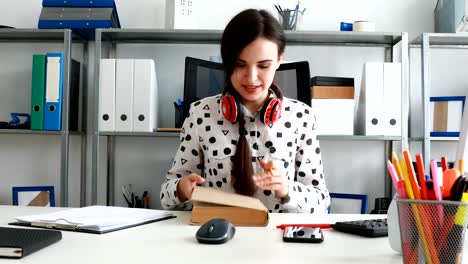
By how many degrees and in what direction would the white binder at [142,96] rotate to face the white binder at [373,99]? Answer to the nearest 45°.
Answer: approximately 90° to its left

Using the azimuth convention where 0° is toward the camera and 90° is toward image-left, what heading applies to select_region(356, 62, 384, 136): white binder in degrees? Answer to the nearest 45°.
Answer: approximately 0°

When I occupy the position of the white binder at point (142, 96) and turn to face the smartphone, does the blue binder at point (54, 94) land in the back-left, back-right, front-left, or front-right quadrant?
back-right

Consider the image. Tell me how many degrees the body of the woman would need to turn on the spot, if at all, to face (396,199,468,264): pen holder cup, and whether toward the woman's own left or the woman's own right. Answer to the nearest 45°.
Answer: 0° — they already face it

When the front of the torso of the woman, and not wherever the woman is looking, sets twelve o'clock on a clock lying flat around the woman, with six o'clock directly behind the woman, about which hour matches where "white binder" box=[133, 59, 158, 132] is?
The white binder is roughly at 5 o'clock from the woman.
